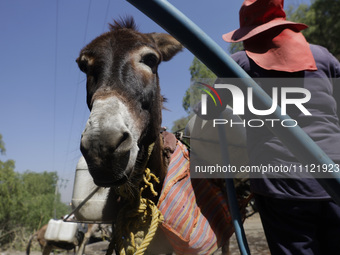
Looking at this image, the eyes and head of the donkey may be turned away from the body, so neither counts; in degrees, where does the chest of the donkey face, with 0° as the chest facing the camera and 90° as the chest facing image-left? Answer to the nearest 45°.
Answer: approximately 45°

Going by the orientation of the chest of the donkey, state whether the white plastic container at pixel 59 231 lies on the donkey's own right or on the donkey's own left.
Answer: on the donkey's own right

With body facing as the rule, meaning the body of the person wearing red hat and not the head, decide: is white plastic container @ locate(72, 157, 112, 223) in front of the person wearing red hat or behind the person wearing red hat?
in front

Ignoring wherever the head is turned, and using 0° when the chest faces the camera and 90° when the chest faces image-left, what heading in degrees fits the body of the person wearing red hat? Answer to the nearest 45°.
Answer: approximately 135°

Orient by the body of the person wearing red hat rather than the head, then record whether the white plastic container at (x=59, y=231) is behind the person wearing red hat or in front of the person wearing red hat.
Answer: in front

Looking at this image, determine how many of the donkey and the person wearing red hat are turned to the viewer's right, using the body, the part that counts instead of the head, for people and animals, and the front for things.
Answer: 0
